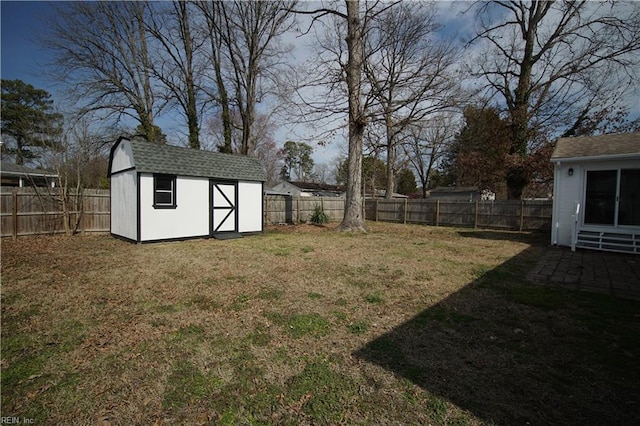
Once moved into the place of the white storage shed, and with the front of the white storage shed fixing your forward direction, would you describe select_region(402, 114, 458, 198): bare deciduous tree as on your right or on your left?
on your left

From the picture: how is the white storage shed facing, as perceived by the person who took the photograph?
facing the viewer and to the right of the viewer

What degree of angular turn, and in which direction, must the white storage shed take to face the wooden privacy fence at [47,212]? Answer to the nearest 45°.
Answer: approximately 180°

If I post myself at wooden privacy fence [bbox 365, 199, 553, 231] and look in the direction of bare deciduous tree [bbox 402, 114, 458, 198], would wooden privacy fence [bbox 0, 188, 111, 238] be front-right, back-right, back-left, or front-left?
back-left
